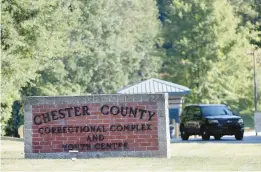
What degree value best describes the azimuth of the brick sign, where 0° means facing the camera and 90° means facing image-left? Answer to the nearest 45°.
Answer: approximately 0°

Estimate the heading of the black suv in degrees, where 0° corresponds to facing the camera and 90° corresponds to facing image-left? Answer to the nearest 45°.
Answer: approximately 315°
